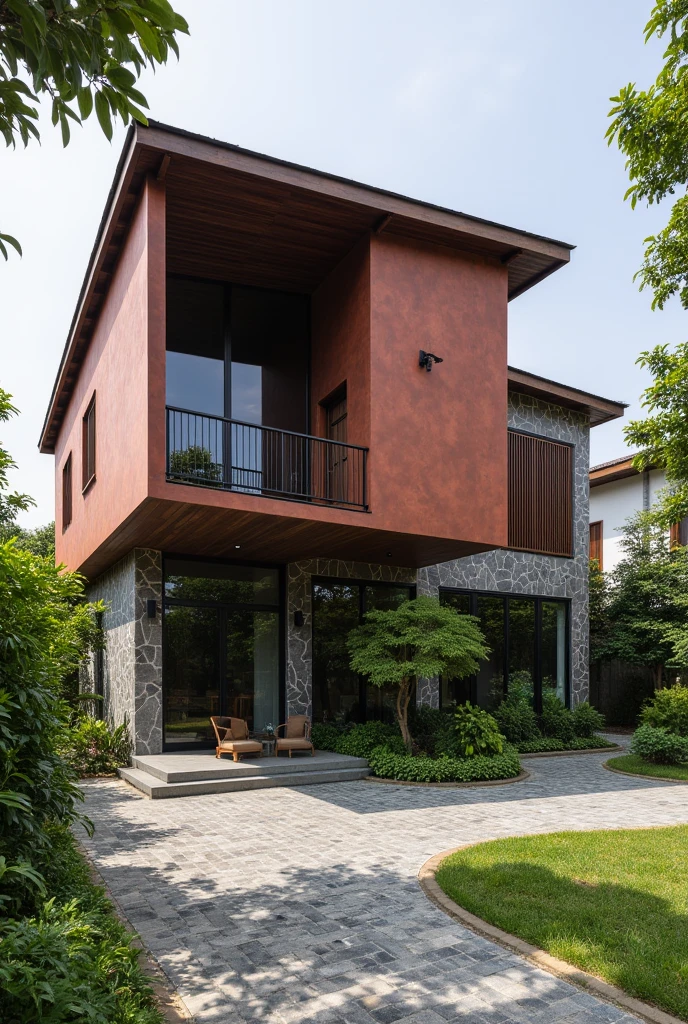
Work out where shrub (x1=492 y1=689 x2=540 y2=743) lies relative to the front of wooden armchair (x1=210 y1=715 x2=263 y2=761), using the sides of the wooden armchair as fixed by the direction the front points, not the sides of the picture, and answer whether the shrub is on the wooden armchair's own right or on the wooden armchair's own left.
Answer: on the wooden armchair's own left

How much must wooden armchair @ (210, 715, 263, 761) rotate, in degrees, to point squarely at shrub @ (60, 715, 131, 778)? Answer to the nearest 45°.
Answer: approximately 135° to its right

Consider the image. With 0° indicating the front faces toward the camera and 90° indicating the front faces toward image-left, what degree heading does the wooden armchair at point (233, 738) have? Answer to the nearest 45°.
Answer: approximately 315°

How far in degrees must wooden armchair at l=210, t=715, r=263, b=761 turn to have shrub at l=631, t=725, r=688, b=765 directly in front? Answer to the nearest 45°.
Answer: approximately 45° to its left

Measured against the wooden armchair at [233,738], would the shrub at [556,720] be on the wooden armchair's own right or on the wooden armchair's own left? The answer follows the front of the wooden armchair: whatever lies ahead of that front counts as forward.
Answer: on the wooden armchair's own left

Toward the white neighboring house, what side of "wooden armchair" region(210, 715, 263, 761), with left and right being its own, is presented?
left

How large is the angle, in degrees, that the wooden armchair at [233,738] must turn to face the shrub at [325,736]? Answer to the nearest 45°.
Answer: approximately 90° to its left
